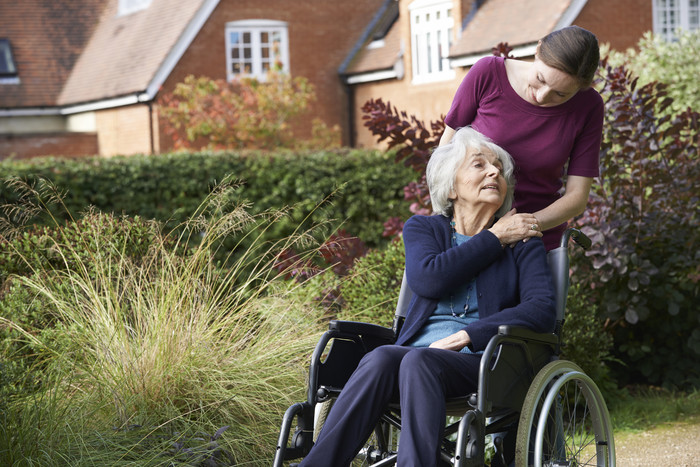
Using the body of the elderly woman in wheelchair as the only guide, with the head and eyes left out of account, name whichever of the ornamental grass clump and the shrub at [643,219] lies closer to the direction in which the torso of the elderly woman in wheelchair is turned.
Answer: the ornamental grass clump

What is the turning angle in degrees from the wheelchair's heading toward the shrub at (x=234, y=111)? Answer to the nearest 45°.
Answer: approximately 135° to its right

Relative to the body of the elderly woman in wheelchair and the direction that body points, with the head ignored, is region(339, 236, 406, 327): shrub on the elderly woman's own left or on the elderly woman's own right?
on the elderly woman's own right

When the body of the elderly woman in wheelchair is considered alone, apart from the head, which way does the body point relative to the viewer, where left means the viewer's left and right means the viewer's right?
facing the viewer and to the left of the viewer

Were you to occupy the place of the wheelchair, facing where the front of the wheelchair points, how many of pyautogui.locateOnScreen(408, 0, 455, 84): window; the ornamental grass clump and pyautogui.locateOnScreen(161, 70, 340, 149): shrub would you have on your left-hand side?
0

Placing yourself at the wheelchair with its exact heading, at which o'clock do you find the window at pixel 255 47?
The window is roughly at 4 o'clock from the wheelchair.

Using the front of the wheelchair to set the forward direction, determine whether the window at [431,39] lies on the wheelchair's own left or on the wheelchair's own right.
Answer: on the wheelchair's own right

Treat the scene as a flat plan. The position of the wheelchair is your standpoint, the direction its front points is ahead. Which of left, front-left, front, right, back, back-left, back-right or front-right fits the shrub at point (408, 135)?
back-right

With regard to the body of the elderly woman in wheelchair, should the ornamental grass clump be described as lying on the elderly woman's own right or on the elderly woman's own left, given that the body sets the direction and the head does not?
on the elderly woman's own right

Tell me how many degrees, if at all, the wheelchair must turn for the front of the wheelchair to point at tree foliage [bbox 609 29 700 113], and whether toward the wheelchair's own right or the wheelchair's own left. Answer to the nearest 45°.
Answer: approximately 135° to the wheelchair's own right

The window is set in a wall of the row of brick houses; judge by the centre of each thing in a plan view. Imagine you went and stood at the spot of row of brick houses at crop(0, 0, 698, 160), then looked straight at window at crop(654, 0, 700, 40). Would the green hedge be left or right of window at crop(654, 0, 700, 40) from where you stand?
right
